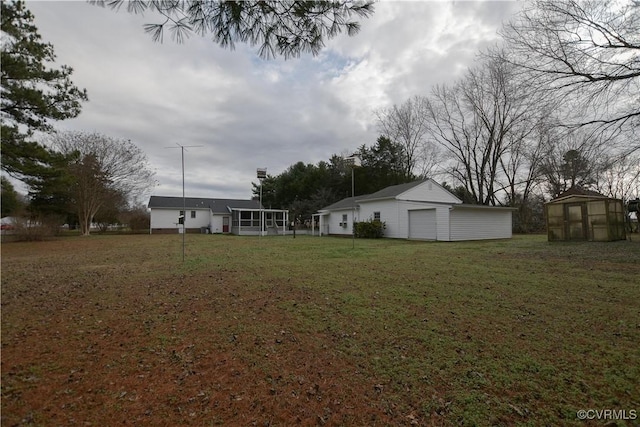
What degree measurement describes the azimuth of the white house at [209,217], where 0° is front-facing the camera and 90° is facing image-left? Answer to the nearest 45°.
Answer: approximately 180°

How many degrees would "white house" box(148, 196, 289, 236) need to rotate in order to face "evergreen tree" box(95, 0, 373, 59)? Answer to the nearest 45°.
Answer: approximately 180°

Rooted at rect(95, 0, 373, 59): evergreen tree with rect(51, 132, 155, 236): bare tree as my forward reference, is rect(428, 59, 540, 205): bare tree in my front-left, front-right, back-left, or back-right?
front-right

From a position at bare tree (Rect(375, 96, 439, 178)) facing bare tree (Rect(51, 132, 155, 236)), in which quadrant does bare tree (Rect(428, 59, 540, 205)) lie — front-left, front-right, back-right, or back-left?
back-left

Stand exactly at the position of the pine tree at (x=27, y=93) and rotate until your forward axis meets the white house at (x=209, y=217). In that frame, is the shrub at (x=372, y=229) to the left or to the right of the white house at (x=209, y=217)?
right

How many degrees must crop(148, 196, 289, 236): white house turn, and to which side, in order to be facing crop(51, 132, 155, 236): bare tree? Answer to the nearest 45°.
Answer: approximately 135° to its left

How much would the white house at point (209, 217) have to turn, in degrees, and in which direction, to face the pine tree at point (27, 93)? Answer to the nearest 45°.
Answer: approximately 180°

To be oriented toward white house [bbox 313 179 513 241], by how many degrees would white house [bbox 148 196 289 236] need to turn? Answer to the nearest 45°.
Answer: approximately 135° to its right

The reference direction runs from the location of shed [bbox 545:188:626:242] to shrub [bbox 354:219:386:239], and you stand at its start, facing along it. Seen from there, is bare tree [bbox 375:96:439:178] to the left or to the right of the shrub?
right
